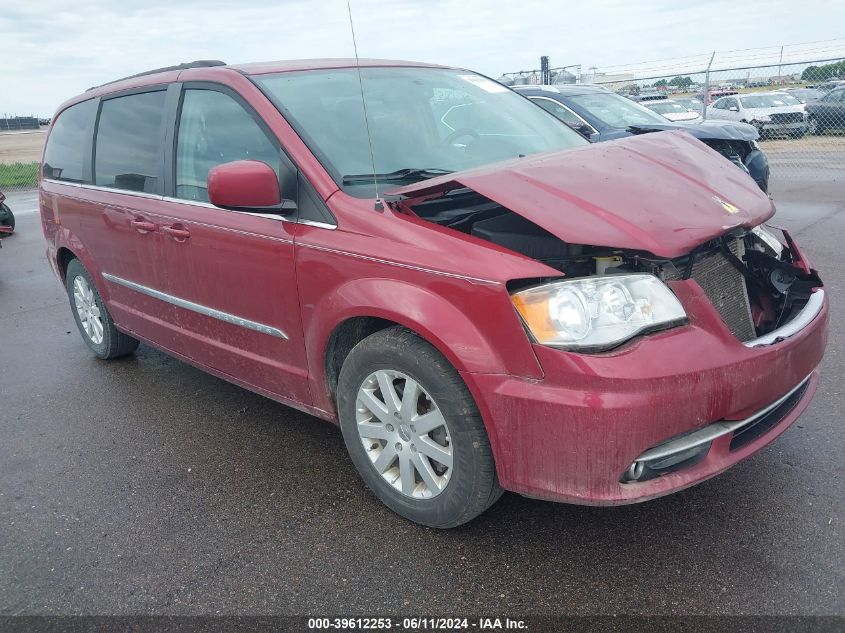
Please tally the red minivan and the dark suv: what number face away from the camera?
0

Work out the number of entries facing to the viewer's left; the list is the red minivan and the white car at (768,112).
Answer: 0

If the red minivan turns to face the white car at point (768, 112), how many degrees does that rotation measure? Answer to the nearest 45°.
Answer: approximately 90° to its left

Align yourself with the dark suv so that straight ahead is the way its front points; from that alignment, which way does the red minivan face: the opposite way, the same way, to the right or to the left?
the same way

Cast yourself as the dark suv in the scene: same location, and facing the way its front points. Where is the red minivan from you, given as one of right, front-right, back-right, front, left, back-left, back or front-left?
front-right

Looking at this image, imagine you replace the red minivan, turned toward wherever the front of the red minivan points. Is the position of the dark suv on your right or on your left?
on your left

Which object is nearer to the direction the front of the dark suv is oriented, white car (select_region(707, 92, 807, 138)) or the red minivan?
the red minivan

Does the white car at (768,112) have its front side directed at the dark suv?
no

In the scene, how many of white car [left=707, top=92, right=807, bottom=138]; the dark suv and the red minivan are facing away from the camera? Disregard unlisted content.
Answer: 0

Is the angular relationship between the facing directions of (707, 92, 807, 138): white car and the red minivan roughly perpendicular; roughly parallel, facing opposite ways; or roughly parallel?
roughly parallel

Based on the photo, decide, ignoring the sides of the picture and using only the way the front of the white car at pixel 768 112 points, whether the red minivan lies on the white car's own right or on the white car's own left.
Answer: on the white car's own right

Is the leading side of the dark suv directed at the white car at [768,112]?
no

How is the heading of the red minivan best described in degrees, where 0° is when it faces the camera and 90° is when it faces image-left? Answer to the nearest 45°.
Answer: approximately 315°

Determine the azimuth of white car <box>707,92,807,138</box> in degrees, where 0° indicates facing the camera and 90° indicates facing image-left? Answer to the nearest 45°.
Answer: approximately 315°

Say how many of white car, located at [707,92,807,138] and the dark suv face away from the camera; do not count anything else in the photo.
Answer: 0
